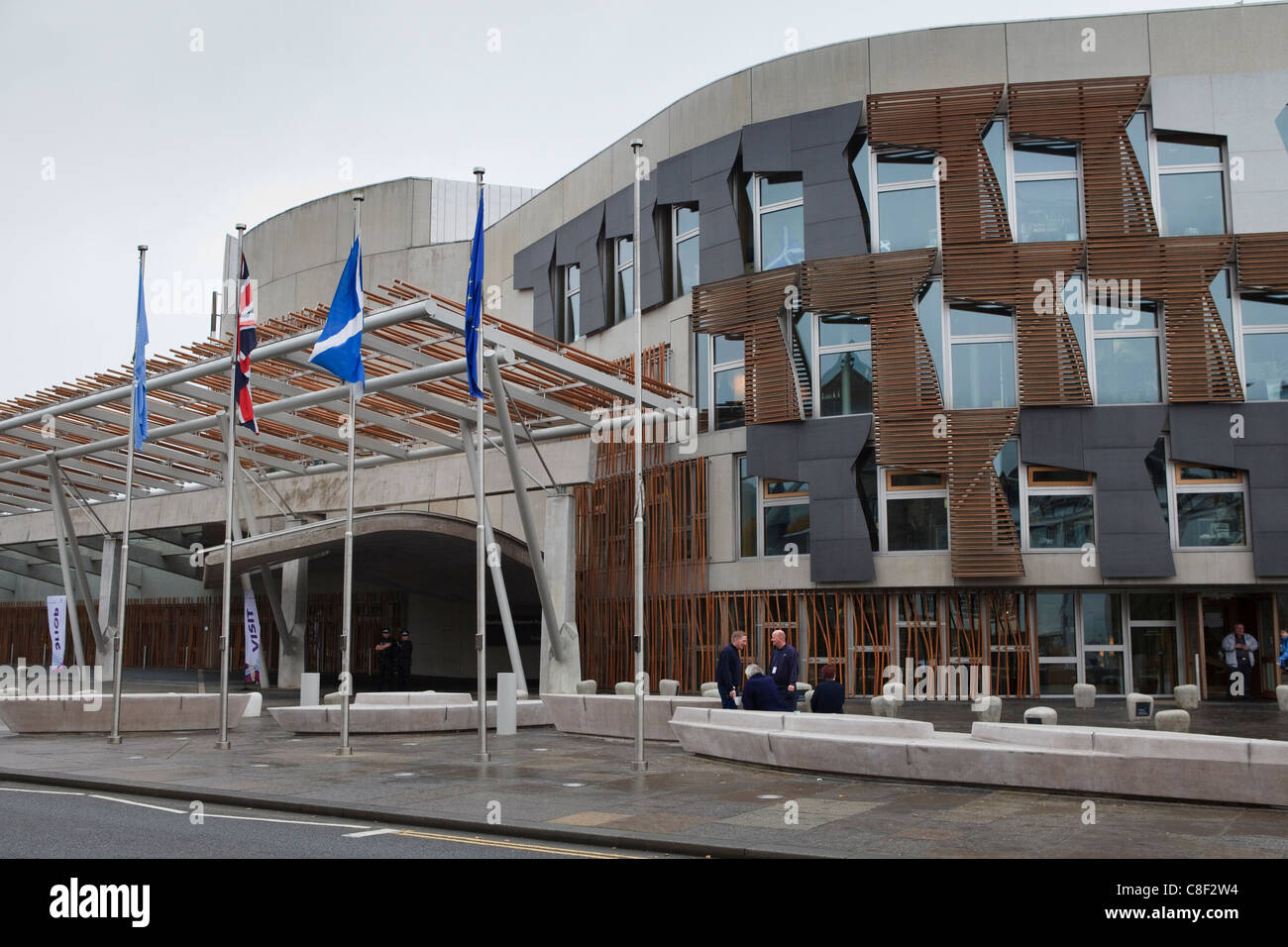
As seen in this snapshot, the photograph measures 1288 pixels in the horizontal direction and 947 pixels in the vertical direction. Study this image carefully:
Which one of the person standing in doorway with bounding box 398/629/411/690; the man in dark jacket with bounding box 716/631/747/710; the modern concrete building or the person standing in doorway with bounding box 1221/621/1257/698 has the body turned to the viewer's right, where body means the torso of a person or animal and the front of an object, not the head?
the man in dark jacket

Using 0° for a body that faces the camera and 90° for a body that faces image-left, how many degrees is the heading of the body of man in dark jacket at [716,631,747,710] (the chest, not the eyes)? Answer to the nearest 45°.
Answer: approximately 270°

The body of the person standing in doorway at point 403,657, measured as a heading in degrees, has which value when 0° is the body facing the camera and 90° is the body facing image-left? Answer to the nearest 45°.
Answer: approximately 0°

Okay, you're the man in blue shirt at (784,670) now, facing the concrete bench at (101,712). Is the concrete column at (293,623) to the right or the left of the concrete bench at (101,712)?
right

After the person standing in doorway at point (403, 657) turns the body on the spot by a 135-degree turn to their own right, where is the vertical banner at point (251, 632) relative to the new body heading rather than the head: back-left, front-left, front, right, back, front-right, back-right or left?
front

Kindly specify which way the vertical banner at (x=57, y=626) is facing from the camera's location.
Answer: facing the viewer

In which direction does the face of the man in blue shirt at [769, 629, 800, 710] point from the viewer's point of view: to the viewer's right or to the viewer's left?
to the viewer's left

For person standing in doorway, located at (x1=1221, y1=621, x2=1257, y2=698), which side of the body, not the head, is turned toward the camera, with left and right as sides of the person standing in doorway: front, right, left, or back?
front

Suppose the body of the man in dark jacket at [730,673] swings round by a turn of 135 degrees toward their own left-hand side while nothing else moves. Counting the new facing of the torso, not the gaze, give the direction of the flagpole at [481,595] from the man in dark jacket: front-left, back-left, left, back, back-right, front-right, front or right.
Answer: front-left

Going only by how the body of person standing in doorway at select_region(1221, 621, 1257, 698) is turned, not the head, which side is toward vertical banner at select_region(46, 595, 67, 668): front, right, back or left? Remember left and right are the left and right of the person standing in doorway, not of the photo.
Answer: right

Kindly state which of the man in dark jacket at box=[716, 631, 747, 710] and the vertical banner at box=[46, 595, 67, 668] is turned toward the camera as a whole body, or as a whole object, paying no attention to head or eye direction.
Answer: the vertical banner

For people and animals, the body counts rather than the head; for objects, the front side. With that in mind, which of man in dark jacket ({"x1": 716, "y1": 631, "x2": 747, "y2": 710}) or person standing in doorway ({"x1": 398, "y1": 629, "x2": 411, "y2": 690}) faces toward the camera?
the person standing in doorway

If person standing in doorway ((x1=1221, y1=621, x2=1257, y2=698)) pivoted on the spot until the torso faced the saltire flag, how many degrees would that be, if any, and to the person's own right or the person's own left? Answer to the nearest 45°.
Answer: approximately 45° to the person's own right

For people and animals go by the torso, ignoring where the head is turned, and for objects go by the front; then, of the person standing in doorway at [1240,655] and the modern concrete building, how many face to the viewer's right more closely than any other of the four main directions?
0

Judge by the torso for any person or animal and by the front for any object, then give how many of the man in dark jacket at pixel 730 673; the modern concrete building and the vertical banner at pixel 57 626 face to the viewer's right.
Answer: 1

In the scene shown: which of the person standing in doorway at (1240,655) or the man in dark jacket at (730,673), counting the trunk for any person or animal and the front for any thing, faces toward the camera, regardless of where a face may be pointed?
the person standing in doorway
